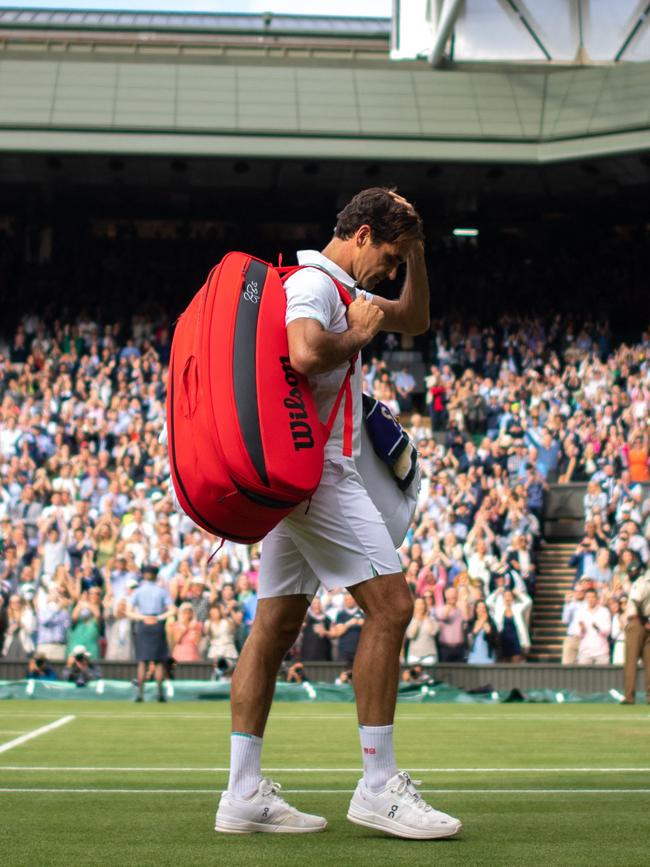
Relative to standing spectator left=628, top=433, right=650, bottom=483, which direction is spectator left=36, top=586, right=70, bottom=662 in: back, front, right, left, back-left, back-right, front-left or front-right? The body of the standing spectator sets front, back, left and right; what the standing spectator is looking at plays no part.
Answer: front-right

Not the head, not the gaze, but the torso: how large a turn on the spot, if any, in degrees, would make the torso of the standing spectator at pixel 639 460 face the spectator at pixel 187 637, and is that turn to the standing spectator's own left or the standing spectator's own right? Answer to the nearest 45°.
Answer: approximately 45° to the standing spectator's own right

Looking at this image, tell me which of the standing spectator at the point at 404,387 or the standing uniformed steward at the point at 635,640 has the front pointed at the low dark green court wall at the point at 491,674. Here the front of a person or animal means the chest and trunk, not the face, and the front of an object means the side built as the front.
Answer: the standing spectator at the point at 404,387

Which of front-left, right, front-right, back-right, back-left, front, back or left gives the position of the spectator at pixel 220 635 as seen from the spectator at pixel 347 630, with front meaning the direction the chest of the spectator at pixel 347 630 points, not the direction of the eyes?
right

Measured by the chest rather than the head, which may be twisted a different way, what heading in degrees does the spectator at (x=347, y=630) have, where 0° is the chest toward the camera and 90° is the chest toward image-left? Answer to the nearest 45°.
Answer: approximately 0°

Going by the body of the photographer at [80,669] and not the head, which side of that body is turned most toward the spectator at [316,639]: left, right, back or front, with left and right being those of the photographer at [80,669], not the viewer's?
left

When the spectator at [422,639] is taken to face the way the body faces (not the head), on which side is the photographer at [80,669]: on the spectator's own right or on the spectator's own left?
on the spectator's own right

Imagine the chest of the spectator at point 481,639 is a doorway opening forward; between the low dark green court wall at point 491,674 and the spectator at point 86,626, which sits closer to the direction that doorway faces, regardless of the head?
the low dark green court wall
